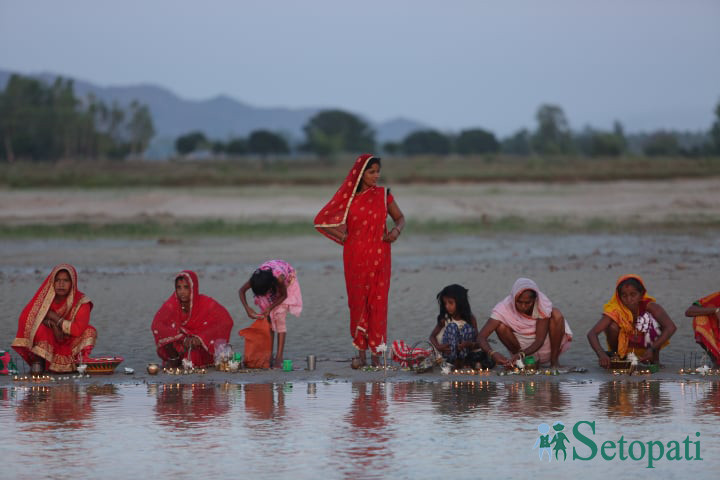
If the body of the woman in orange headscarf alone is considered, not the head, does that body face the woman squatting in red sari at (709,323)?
no

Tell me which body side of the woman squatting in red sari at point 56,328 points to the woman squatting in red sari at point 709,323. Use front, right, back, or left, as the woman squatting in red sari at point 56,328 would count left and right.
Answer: left

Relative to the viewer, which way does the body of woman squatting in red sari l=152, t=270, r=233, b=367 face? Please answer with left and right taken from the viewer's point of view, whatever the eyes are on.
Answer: facing the viewer

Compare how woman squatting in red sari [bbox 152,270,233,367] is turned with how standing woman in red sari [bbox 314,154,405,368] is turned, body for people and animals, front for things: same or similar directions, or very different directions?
same or similar directions

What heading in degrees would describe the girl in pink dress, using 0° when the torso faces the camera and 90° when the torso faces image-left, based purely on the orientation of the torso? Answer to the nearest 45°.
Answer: approximately 45°

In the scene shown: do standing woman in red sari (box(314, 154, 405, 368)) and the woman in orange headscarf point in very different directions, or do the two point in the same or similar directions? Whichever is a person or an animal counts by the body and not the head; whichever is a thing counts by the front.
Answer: same or similar directions

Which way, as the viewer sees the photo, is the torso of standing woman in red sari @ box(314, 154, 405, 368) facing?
toward the camera

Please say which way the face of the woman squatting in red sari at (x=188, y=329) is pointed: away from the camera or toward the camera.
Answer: toward the camera

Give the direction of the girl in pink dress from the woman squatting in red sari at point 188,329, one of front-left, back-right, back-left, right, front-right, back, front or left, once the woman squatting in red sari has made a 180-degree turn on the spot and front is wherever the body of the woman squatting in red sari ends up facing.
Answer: right

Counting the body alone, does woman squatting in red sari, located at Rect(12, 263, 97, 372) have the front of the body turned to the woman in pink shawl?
no

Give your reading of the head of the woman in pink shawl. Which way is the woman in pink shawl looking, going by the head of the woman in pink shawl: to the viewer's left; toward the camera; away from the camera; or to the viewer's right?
toward the camera

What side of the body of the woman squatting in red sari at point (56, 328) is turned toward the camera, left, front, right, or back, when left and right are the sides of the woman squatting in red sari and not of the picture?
front

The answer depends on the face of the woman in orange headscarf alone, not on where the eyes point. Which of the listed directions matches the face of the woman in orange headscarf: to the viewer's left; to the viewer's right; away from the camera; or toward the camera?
toward the camera

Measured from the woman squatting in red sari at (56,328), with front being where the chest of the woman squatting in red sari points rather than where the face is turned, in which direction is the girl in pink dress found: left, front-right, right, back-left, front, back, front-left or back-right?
left

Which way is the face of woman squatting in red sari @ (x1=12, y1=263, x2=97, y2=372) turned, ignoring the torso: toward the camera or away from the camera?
toward the camera
